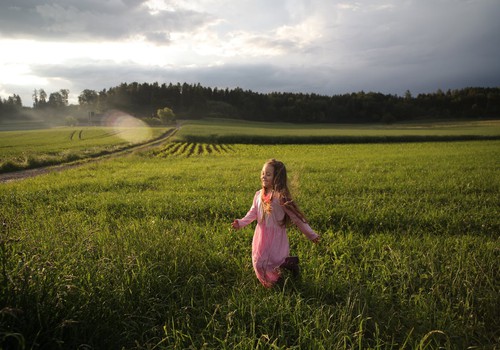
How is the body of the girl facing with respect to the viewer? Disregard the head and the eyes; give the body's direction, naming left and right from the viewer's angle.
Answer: facing the viewer and to the left of the viewer
